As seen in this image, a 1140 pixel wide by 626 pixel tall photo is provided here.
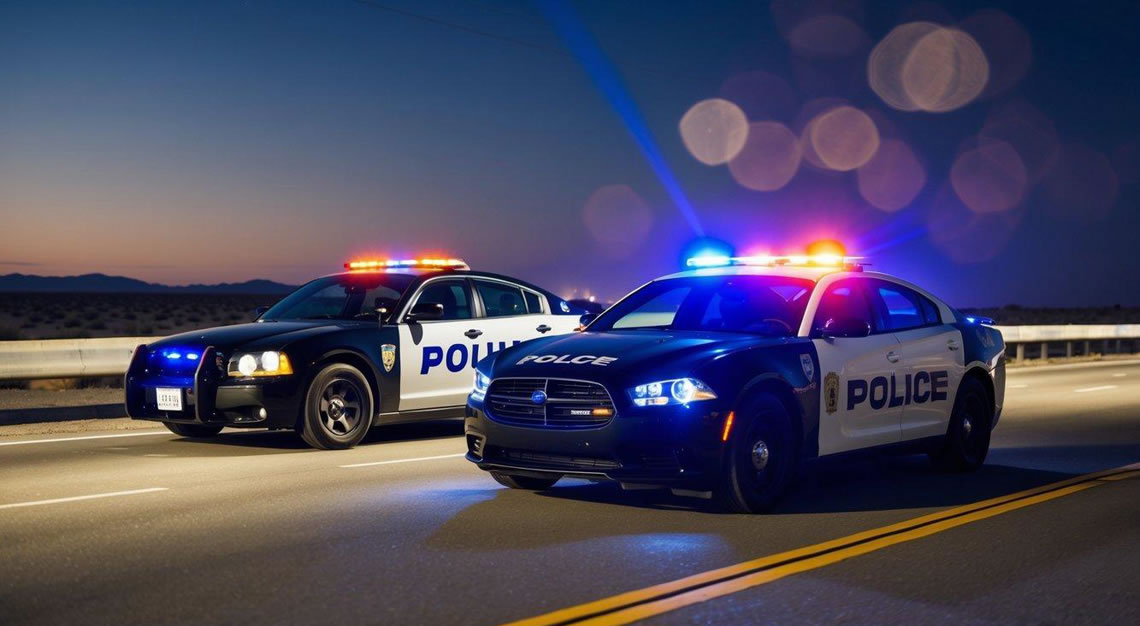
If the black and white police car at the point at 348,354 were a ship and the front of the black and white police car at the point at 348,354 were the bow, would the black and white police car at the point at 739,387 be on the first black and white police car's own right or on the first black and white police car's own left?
on the first black and white police car's own left

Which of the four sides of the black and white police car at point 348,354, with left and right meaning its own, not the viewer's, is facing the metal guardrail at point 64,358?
right

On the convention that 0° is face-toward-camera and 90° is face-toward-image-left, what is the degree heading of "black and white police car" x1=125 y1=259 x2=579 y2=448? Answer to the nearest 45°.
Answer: approximately 45°

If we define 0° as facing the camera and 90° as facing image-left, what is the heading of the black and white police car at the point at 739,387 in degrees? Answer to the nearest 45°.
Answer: approximately 45°
